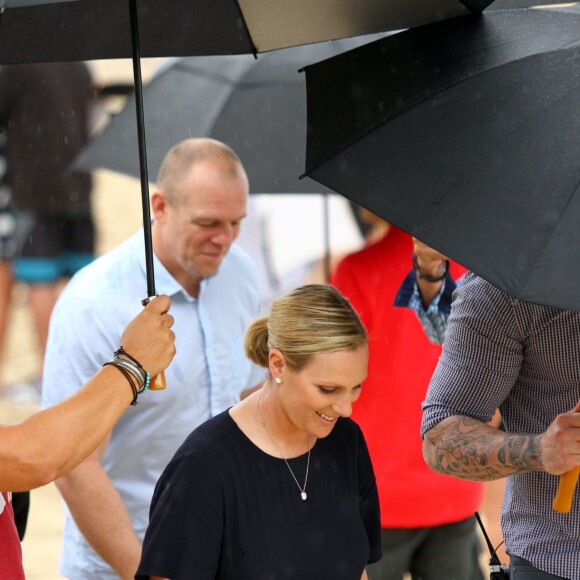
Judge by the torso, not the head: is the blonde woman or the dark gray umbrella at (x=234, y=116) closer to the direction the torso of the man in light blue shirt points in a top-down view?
the blonde woman

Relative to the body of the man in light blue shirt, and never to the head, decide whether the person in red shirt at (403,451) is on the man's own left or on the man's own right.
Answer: on the man's own left

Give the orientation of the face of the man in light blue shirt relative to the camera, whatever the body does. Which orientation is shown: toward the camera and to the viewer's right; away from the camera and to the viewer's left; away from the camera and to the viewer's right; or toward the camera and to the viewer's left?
toward the camera and to the viewer's right

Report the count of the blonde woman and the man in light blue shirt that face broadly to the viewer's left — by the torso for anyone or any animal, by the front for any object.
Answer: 0

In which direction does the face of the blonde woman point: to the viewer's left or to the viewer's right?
to the viewer's right

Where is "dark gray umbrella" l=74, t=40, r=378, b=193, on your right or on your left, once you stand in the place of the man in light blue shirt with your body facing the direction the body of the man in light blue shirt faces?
on your left

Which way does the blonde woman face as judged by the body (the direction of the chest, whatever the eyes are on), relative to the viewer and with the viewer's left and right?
facing the viewer and to the right of the viewer

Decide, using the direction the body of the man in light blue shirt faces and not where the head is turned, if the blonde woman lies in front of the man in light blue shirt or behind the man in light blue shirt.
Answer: in front
